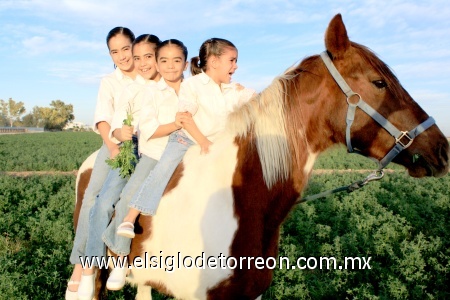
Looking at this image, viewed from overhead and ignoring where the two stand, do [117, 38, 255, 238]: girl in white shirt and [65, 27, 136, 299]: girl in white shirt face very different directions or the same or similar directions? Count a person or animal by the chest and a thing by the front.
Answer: same or similar directions

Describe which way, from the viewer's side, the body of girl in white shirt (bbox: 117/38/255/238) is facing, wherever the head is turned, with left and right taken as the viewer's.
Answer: facing the viewer and to the right of the viewer

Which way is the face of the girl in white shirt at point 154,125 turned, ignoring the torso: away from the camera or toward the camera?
toward the camera

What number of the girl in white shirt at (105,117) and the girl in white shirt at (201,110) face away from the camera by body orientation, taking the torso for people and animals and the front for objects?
0
